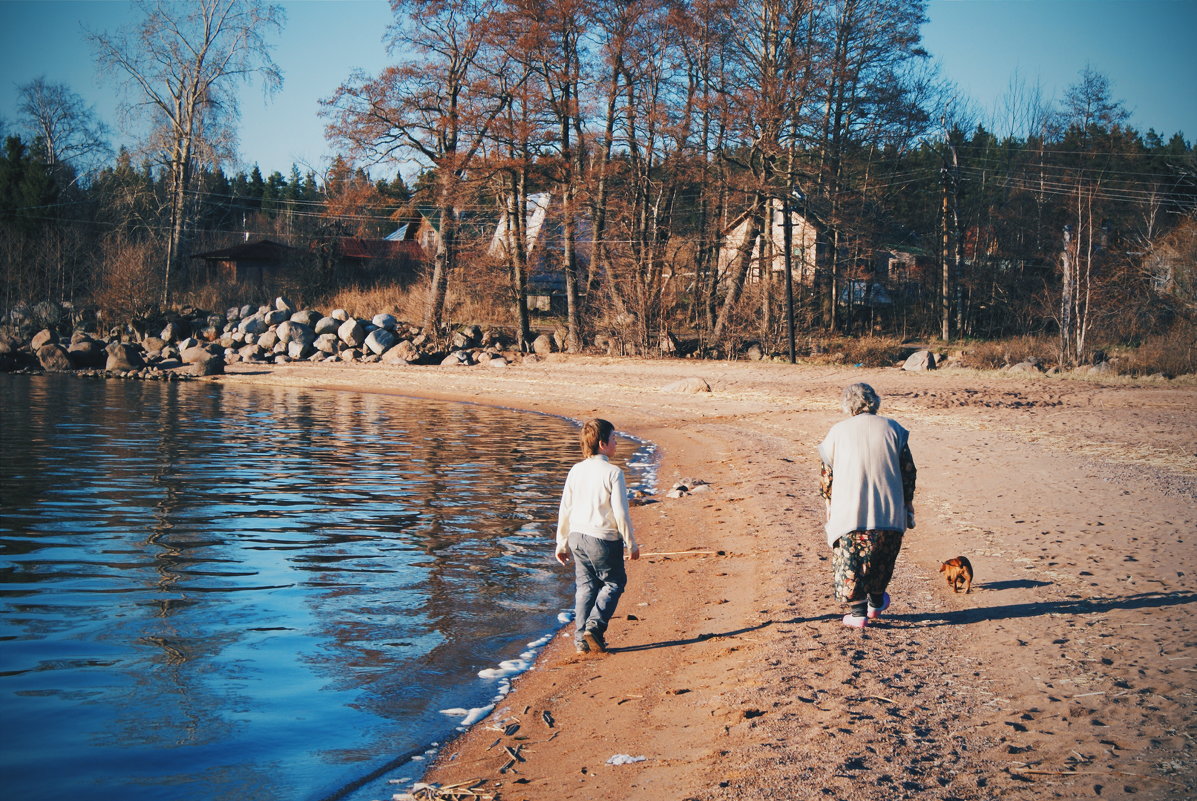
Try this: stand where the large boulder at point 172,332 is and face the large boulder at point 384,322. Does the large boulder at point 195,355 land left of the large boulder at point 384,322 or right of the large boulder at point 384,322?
right

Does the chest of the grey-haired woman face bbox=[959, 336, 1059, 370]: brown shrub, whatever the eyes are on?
yes

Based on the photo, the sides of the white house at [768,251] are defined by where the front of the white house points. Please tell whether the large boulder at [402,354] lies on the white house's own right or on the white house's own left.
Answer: on the white house's own right

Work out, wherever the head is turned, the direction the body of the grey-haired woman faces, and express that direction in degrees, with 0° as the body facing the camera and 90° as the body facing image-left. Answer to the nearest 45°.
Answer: approximately 180°

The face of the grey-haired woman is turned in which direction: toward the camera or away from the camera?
away from the camera

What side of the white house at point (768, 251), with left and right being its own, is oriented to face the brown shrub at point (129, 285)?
right

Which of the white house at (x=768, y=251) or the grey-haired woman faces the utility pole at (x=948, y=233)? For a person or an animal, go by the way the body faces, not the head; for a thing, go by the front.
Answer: the grey-haired woman

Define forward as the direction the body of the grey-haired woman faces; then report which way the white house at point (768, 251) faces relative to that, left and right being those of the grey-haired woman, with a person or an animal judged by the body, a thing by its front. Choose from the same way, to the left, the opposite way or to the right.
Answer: the opposite way

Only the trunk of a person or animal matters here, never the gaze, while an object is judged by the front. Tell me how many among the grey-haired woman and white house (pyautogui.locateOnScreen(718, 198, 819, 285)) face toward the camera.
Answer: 1
